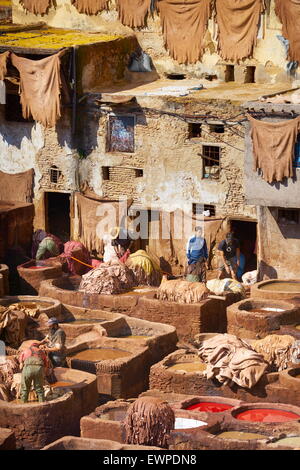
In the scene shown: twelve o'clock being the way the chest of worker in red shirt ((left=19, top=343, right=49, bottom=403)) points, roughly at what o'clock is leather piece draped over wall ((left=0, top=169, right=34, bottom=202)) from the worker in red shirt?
The leather piece draped over wall is roughly at 12 o'clock from the worker in red shirt.

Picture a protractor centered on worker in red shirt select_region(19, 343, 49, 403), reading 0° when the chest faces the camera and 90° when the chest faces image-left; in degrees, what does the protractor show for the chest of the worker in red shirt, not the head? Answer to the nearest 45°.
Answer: approximately 180°

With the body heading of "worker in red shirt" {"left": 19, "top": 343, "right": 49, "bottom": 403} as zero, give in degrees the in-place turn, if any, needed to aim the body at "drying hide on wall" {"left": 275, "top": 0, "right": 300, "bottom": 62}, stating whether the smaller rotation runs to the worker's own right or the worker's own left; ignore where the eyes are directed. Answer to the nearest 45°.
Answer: approximately 45° to the worker's own right

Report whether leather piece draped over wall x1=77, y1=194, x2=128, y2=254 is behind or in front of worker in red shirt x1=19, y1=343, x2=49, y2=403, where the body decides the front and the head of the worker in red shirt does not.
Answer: in front
